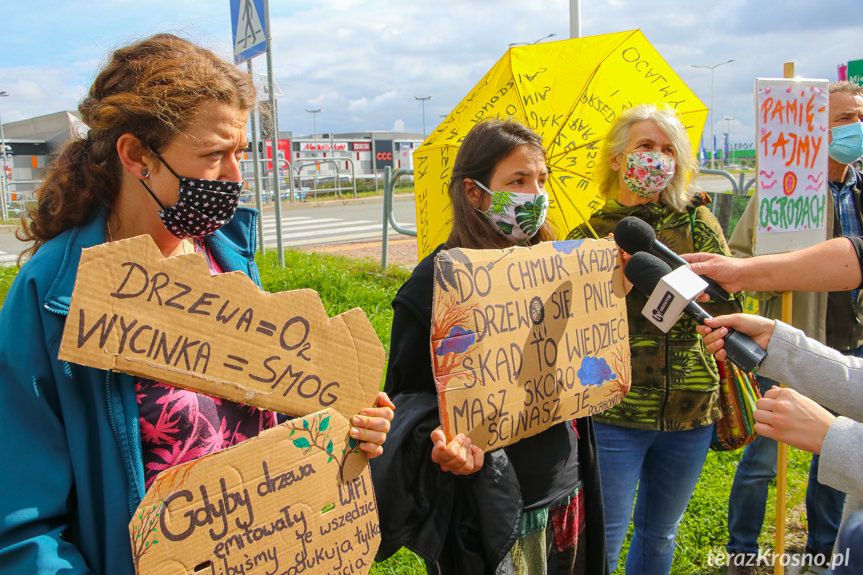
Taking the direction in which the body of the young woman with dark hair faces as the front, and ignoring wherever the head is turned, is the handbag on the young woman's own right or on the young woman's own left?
on the young woman's own left

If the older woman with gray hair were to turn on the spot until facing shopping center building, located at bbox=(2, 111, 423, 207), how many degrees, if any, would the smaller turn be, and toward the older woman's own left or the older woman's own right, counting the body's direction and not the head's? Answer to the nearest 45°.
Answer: approximately 135° to the older woman's own right

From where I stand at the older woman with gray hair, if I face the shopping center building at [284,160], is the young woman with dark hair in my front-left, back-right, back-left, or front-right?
back-left

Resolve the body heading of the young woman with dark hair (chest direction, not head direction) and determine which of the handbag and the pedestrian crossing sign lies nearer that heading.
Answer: the handbag

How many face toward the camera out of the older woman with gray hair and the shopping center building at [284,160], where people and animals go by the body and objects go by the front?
2

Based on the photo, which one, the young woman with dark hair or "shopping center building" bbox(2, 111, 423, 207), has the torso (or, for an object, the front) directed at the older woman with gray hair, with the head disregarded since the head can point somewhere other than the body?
the shopping center building

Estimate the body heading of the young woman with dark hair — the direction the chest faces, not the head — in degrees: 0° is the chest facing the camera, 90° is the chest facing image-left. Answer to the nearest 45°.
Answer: approximately 315°

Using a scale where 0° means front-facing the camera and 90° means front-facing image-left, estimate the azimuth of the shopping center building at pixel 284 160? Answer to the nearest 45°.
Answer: approximately 0°

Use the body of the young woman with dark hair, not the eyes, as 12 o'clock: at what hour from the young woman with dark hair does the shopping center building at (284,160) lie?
The shopping center building is roughly at 7 o'clock from the young woman with dark hair.

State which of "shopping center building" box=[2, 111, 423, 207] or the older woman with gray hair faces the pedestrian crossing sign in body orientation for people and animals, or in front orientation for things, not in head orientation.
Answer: the shopping center building

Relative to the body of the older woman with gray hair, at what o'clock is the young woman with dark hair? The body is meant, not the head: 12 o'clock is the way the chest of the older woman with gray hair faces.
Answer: The young woman with dark hair is roughly at 1 o'clock from the older woman with gray hair.
